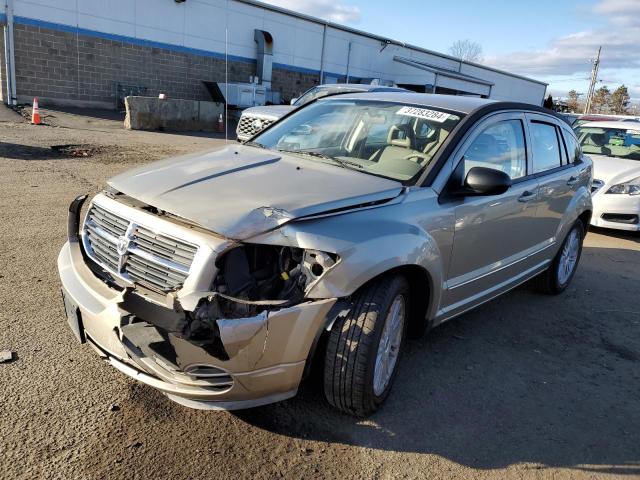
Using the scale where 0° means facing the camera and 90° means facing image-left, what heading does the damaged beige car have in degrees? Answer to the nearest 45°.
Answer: approximately 45°
